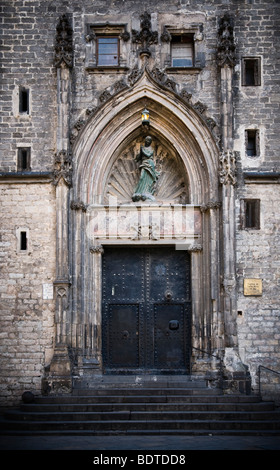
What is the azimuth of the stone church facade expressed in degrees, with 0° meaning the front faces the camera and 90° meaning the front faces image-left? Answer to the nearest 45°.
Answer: approximately 0°

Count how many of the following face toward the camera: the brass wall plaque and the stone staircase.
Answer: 2

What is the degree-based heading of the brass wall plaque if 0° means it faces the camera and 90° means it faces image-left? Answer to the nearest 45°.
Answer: approximately 0°

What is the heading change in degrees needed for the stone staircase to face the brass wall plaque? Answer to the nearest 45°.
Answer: approximately 135° to its left

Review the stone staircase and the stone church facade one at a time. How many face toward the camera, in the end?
2
